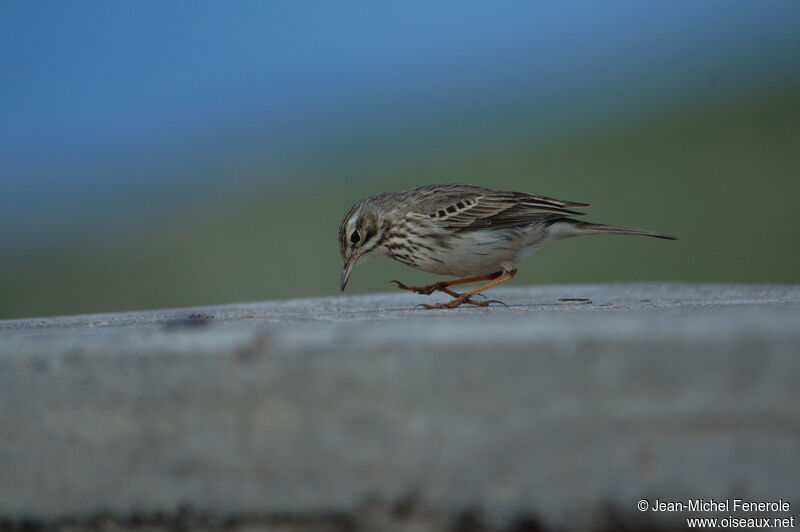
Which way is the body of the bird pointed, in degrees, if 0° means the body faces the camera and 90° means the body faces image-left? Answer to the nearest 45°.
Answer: approximately 90°
